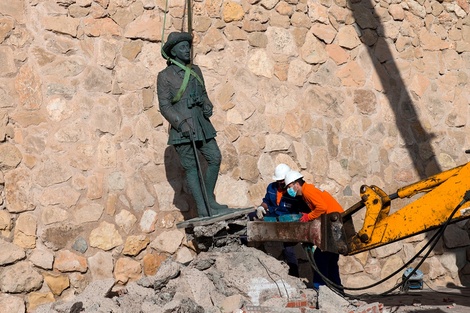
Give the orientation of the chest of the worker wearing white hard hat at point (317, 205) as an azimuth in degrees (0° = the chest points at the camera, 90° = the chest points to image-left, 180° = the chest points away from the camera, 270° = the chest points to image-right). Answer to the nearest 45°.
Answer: approximately 90°
